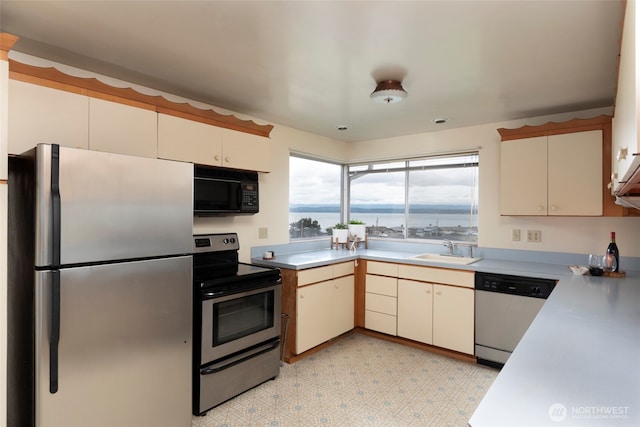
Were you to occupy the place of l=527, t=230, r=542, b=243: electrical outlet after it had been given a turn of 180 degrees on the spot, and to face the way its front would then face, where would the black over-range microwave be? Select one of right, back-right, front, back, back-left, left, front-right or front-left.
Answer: back-left

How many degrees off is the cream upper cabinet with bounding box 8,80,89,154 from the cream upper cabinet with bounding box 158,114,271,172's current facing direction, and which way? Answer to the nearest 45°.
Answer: approximately 90° to its right

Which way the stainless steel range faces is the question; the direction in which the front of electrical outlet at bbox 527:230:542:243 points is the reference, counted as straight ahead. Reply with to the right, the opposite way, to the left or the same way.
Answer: to the left

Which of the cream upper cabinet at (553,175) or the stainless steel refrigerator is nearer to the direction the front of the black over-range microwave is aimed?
the cream upper cabinet

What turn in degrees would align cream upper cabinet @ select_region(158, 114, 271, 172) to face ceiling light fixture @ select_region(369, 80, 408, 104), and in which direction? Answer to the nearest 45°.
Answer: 0° — it already faces it

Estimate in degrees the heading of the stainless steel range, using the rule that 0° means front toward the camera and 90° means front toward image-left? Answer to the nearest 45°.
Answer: approximately 315°

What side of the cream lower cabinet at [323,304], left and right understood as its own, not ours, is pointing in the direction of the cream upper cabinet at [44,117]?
right

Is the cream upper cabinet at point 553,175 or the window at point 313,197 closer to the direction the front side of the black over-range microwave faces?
the cream upper cabinet

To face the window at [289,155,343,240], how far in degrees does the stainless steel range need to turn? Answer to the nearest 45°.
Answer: approximately 90° to its left

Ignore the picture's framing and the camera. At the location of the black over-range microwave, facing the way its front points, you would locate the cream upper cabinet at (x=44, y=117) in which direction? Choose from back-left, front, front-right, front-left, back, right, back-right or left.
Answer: right
